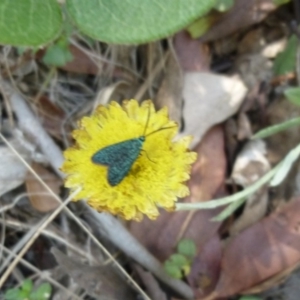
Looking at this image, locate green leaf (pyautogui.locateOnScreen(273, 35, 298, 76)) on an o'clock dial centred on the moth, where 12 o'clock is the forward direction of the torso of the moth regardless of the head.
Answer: The green leaf is roughly at 12 o'clock from the moth.

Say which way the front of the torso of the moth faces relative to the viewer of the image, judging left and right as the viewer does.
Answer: facing away from the viewer and to the right of the viewer
